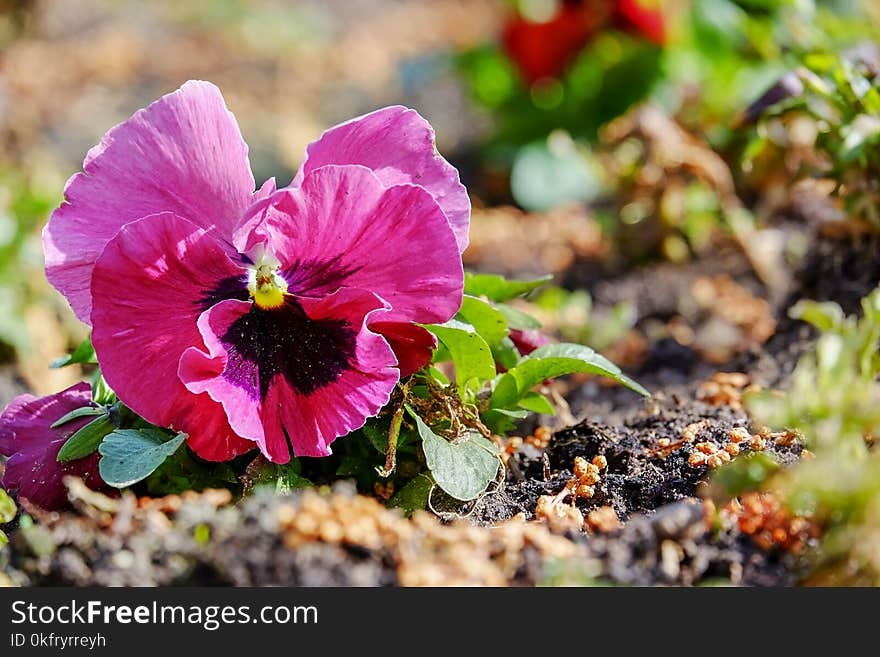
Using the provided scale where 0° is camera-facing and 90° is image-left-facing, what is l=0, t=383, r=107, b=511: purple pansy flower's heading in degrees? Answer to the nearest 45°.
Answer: approximately 90°

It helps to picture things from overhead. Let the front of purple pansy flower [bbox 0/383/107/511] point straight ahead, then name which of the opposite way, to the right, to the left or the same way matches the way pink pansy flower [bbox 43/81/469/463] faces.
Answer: to the left

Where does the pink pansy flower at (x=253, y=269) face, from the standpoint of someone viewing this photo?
facing the viewer

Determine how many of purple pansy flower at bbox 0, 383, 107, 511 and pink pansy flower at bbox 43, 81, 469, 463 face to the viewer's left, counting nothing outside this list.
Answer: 1

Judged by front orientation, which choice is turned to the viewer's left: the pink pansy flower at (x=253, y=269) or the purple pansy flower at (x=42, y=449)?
the purple pansy flower at (x=42, y=449)
